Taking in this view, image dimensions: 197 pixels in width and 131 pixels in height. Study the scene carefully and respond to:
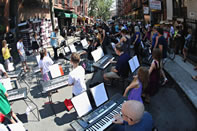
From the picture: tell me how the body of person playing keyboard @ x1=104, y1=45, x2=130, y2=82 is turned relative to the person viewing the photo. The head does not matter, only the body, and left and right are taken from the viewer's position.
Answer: facing to the left of the viewer

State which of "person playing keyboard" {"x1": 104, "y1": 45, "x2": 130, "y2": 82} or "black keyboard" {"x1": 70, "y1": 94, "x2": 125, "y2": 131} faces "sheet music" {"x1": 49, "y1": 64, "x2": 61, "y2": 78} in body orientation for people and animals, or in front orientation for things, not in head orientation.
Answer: the person playing keyboard

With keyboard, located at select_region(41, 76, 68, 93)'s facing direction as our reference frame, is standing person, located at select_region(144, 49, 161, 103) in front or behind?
in front

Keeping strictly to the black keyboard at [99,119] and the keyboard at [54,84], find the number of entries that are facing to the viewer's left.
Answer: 0

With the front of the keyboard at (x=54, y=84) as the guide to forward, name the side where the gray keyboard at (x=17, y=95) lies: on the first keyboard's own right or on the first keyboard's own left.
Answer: on the first keyboard's own right

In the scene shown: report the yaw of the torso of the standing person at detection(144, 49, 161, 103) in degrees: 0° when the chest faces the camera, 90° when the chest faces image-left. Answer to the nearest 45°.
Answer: approximately 135°

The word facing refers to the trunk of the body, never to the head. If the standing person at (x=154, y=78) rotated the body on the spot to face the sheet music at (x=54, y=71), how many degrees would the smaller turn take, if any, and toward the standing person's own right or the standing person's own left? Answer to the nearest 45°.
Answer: approximately 45° to the standing person's own left

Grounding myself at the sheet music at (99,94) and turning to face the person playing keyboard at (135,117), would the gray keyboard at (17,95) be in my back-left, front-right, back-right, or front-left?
back-right

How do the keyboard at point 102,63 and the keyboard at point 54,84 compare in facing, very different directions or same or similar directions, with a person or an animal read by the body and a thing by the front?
same or similar directions

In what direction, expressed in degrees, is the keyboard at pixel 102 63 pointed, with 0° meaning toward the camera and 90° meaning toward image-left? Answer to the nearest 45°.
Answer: approximately 315°

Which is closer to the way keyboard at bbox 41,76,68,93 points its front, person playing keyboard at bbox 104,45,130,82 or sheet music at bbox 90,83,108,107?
the sheet music

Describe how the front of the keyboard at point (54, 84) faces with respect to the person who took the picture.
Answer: facing the viewer and to the right of the viewer

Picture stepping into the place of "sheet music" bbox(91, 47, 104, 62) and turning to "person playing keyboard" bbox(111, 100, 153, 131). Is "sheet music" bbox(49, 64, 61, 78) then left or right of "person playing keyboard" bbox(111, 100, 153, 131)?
right

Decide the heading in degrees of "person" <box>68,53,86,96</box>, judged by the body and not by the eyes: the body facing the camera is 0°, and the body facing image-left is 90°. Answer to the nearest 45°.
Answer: approximately 135°
